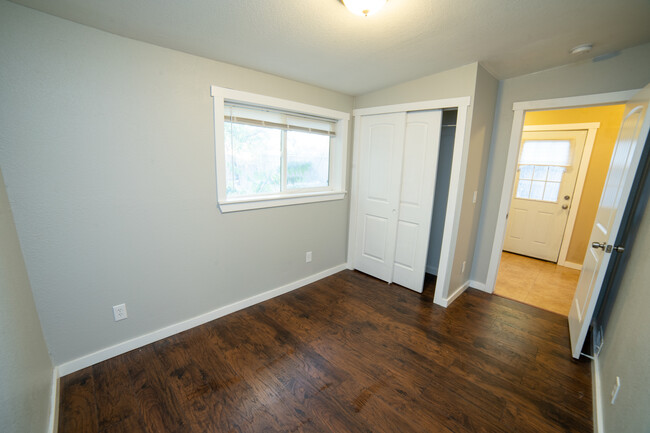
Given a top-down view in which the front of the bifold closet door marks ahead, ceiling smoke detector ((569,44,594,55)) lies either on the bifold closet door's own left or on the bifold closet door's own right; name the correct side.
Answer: on the bifold closet door's own left

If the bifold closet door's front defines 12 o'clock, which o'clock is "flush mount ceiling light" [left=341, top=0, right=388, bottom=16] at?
The flush mount ceiling light is roughly at 11 o'clock from the bifold closet door.

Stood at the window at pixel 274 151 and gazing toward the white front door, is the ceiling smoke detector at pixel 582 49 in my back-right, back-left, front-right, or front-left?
front-right

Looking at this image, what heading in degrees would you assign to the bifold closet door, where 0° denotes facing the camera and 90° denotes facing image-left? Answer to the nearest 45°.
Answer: approximately 45°

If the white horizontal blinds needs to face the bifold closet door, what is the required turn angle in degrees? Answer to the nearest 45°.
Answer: approximately 45° to its left

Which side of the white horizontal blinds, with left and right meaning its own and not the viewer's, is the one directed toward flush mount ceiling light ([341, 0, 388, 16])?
front

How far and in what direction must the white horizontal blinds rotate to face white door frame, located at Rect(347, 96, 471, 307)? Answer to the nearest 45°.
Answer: approximately 45° to its left

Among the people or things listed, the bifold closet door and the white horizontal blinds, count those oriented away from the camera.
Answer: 0

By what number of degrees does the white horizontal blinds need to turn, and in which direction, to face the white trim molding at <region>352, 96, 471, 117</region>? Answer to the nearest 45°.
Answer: approximately 45° to its left

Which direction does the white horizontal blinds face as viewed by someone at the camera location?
facing the viewer and to the right of the viewer

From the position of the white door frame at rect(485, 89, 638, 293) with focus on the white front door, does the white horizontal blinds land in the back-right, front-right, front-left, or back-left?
back-left

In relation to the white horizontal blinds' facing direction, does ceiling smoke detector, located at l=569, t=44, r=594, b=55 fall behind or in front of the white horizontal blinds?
in front
